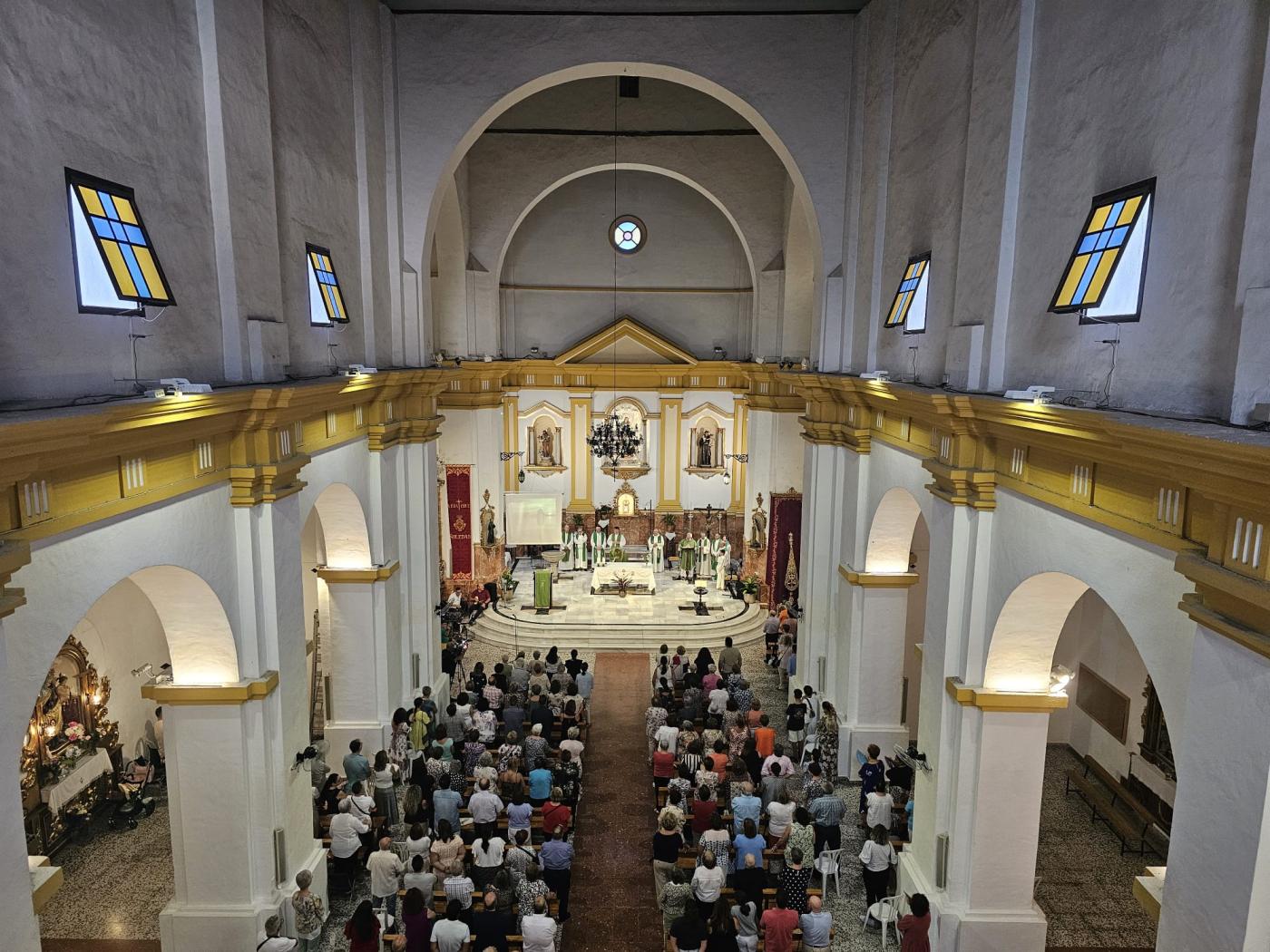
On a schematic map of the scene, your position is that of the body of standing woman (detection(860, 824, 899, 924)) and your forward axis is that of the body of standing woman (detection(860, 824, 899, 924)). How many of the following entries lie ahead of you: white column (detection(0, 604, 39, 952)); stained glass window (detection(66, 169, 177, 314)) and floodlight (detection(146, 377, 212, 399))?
0

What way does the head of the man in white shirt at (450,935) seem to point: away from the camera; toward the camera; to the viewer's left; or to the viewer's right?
away from the camera

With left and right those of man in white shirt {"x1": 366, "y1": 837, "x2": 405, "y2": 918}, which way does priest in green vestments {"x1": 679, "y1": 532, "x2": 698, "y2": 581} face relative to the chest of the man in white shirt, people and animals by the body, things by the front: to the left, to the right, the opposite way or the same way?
the opposite way

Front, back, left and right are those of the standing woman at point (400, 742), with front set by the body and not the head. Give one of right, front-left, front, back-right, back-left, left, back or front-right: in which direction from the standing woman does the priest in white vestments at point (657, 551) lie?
front-right

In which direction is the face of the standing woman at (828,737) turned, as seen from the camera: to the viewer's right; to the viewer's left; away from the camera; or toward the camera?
away from the camera

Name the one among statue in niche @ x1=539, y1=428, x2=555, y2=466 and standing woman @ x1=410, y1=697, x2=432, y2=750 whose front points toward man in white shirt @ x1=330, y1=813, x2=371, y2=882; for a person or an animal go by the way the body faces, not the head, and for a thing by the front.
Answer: the statue in niche

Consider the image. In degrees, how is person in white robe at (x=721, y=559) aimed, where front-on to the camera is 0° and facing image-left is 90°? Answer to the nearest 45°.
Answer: approximately 0°

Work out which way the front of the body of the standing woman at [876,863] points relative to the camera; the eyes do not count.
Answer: away from the camera

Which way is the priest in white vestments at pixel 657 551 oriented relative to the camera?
toward the camera

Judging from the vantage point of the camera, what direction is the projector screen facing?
facing the viewer

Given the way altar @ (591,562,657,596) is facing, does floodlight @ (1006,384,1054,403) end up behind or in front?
in front

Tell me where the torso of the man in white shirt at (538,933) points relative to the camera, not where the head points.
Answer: away from the camera

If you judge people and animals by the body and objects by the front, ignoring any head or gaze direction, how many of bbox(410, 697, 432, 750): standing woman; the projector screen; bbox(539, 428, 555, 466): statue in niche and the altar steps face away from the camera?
1

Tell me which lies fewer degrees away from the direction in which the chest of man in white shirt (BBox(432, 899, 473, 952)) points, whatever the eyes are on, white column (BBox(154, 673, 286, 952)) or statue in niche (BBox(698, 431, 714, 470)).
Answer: the statue in niche

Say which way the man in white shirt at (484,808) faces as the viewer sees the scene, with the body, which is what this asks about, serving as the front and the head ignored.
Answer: away from the camera

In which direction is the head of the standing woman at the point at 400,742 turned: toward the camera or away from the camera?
away from the camera

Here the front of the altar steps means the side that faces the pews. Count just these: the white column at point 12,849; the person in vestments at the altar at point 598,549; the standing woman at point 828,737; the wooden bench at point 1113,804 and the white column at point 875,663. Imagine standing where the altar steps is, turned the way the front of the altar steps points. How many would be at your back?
1

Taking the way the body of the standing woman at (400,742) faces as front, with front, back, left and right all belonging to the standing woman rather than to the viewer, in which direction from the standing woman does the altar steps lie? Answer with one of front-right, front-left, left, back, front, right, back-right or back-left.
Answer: front-right

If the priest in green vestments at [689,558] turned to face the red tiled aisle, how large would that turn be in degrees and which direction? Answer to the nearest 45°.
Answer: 0° — it already faces it

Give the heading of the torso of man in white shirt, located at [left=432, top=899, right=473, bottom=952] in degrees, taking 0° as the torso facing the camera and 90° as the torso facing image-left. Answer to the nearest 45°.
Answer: approximately 180°
